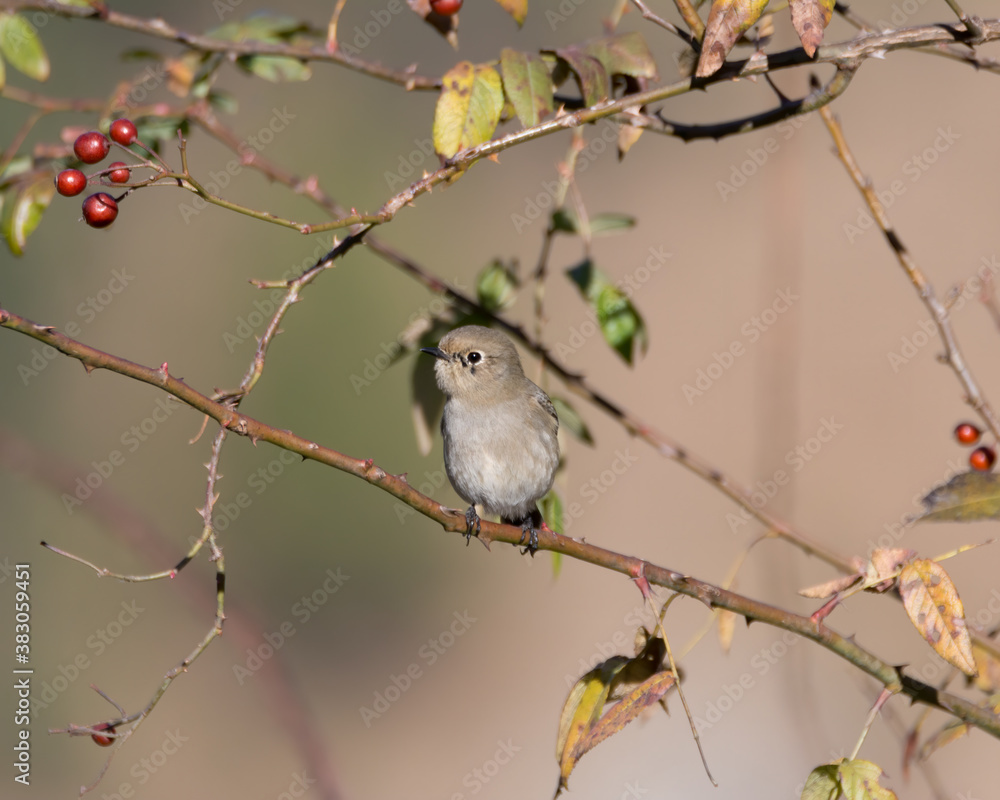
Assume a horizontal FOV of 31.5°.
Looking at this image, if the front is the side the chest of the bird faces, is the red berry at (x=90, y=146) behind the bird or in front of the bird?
in front

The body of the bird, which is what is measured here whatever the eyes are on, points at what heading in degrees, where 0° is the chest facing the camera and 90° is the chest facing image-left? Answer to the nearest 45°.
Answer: approximately 45°

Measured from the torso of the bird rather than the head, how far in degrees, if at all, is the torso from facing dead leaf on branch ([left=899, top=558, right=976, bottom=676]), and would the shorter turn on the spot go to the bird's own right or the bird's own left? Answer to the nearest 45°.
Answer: approximately 45° to the bird's own left

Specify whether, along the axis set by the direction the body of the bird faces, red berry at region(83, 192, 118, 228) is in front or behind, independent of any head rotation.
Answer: in front
